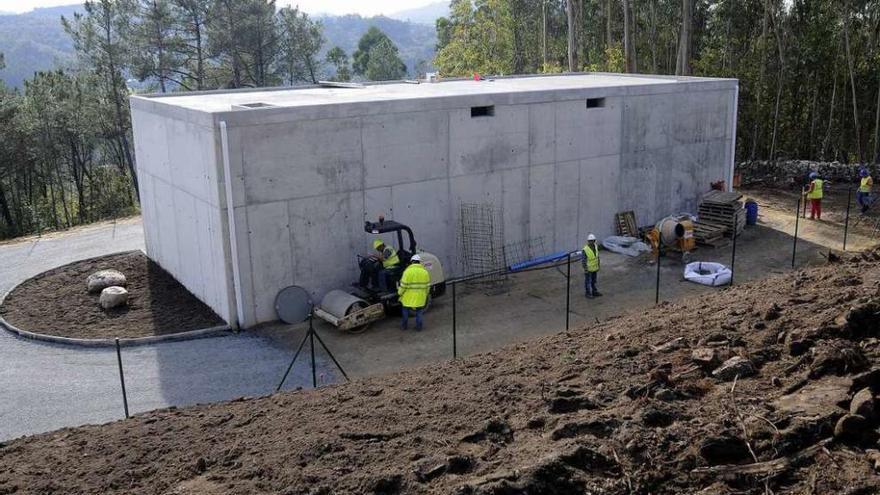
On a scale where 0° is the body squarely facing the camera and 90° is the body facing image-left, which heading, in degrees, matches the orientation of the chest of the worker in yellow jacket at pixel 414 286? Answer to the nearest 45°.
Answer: approximately 180°

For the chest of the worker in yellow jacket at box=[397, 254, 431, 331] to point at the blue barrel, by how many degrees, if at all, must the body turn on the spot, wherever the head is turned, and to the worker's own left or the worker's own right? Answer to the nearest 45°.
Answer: approximately 45° to the worker's own right

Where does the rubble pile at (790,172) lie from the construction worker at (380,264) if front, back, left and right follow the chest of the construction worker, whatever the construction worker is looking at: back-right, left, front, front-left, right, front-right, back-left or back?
back

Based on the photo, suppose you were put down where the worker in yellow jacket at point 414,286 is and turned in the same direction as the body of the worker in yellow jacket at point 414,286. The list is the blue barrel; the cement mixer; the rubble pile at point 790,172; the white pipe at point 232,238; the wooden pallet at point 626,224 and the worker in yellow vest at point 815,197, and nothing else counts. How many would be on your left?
1

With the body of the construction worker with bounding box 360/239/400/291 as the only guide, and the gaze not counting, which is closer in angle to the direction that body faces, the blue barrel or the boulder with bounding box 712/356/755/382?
the boulder

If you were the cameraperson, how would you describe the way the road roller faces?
facing the viewer and to the left of the viewer

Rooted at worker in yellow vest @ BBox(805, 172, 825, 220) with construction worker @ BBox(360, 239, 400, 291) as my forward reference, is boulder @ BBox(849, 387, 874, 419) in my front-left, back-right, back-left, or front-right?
front-left

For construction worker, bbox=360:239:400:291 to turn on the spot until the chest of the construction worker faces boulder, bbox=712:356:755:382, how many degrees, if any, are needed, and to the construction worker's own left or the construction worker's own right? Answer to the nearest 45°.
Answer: approximately 90° to the construction worker's own left

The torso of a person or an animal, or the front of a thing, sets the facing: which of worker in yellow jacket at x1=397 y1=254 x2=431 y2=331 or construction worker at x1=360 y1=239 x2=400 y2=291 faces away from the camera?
the worker in yellow jacket

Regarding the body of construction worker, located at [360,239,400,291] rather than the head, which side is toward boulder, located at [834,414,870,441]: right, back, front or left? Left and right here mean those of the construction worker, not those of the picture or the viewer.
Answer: left

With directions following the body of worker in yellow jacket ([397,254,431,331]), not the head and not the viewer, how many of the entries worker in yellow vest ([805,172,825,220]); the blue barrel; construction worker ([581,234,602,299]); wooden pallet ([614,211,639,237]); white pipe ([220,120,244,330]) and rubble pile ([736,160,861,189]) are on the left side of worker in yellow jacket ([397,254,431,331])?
1

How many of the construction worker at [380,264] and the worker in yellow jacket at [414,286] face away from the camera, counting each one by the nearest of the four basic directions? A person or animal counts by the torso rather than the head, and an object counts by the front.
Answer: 1

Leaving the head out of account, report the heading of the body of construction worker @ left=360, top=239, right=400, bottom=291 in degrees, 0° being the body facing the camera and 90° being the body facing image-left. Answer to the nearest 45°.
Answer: approximately 45°

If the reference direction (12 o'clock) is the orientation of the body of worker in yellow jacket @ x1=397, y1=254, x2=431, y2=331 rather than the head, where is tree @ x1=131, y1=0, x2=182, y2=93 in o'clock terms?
The tree is roughly at 11 o'clock from the worker in yellow jacket.

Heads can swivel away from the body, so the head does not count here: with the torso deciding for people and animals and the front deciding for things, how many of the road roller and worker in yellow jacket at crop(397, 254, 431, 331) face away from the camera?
1

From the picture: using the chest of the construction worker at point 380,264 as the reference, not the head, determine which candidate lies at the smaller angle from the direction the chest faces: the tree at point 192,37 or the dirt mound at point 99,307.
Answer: the dirt mound

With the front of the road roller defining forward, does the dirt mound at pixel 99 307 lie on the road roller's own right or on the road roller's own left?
on the road roller's own right

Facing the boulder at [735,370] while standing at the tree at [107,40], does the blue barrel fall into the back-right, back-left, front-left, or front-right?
front-left

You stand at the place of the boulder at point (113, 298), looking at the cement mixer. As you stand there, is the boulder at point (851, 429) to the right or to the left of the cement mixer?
right

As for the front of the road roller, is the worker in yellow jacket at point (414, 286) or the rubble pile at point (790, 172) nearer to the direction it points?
the worker in yellow jacket

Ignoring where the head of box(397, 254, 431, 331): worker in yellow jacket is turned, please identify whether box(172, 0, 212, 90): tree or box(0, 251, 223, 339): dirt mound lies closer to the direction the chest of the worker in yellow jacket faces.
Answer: the tree
